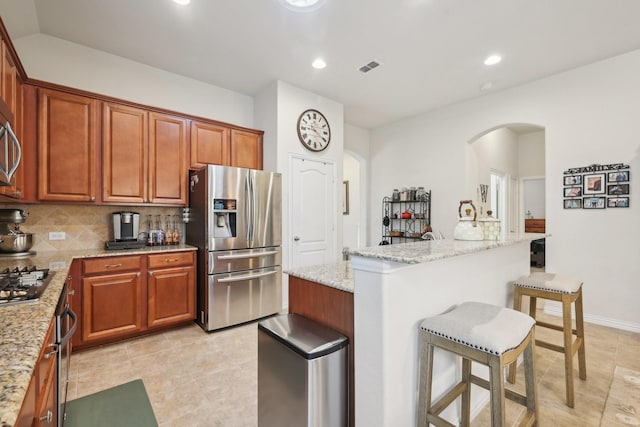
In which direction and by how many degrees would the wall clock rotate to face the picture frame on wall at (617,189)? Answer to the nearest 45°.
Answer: approximately 45° to its left

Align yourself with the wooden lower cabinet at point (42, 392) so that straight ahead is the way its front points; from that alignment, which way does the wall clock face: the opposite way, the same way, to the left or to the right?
to the right

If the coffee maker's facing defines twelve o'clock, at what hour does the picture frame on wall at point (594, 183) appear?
The picture frame on wall is roughly at 10 o'clock from the coffee maker.

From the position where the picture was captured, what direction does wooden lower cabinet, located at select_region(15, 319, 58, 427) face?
facing to the right of the viewer

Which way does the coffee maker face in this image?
toward the camera

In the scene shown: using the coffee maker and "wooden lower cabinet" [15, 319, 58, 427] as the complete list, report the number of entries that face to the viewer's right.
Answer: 1

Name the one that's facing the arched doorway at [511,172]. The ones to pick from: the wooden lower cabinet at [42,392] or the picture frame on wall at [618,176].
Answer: the wooden lower cabinet

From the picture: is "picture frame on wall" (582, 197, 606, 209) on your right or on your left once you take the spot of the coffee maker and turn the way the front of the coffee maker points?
on your left

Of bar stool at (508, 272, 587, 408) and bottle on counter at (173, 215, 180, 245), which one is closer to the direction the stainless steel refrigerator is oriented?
the bar stool

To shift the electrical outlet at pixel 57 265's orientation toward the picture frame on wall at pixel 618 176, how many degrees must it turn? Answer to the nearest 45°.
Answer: approximately 45° to its left

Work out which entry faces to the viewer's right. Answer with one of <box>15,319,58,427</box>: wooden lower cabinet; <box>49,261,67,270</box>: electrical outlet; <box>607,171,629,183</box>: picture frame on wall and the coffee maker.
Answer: the wooden lower cabinet

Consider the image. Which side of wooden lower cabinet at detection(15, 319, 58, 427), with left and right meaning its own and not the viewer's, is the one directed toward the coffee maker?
left

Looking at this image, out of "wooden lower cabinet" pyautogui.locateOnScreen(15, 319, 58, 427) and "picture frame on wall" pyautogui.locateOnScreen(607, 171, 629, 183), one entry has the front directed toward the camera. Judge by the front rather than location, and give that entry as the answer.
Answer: the picture frame on wall

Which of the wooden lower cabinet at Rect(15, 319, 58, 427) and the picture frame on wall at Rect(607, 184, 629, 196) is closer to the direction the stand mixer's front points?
the picture frame on wall

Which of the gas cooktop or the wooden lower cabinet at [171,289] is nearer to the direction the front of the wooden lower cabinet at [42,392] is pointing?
the wooden lower cabinet

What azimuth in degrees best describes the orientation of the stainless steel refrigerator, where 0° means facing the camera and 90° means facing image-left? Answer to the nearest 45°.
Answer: approximately 315°
